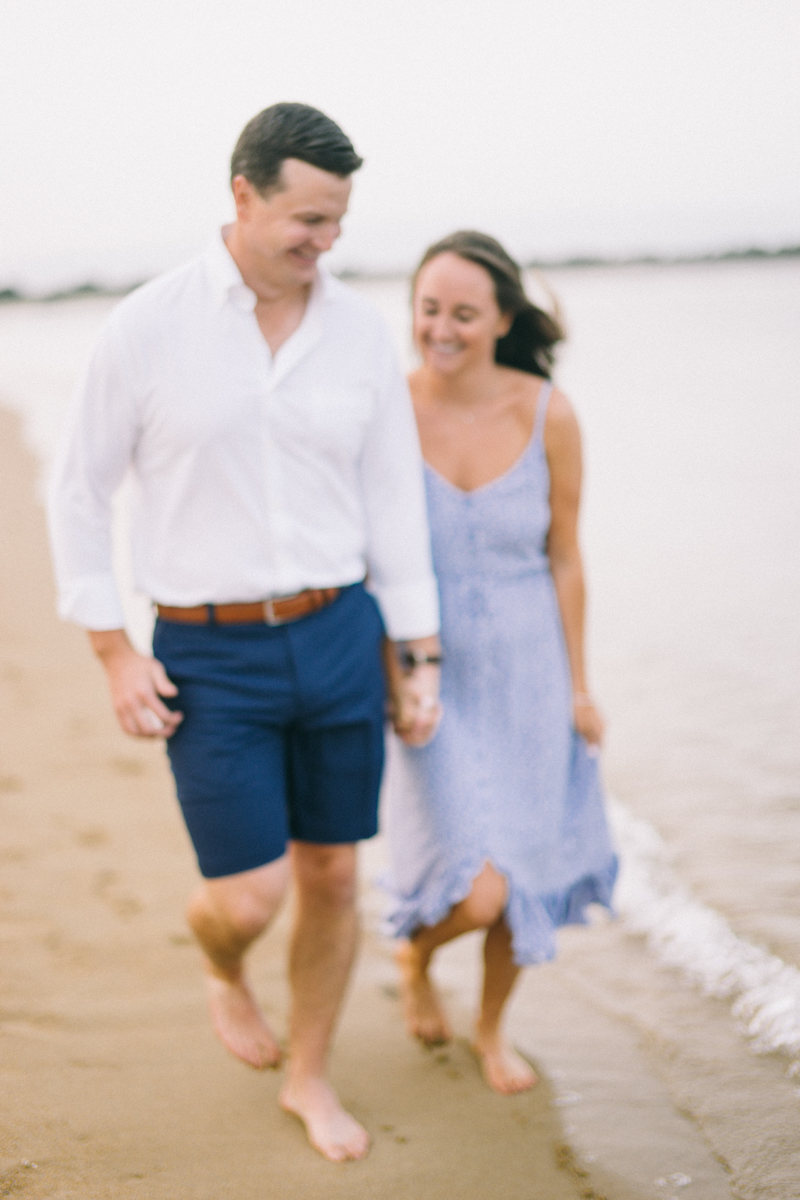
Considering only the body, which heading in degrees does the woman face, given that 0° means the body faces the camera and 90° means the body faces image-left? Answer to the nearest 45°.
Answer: approximately 0°

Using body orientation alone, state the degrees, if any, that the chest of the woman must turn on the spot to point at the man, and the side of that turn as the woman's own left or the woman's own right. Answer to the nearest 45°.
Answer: approximately 45° to the woman's own right

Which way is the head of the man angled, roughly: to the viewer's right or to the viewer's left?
to the viewer's right
